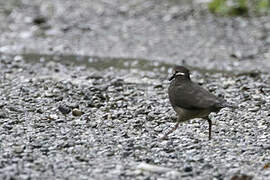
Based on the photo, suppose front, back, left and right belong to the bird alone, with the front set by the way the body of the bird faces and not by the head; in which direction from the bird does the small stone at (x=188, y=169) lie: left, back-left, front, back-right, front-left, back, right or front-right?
left

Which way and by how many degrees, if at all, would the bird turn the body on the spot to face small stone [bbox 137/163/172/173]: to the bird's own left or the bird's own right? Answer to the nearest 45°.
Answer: approximately 90° to the bird's own left

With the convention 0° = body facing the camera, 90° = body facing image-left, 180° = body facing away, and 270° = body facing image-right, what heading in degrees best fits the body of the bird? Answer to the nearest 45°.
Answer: approximately 90°

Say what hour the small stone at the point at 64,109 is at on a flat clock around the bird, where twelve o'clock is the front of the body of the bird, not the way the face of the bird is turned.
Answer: The small stone is roughly at 1 o'clock from the bird.

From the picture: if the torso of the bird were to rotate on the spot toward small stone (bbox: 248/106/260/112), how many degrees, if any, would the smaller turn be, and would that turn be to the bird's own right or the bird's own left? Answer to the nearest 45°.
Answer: approximately 135° to the bird's own right

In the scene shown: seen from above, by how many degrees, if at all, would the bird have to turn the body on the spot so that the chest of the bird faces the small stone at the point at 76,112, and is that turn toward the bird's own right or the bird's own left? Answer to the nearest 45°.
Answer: approximately 45° to the bird's own right
